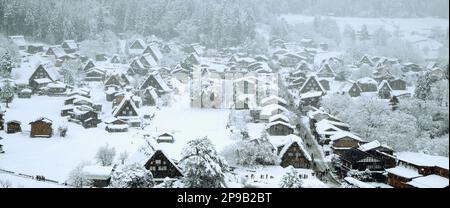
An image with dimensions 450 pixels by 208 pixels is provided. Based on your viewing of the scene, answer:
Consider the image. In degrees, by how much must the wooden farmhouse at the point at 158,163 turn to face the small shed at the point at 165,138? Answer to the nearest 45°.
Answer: approximately 135° to its left

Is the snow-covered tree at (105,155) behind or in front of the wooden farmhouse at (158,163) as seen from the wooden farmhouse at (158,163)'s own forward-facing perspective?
behind

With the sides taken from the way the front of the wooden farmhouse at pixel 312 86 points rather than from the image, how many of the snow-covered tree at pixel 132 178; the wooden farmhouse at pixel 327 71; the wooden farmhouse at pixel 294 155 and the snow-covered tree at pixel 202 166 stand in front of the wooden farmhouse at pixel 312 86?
3

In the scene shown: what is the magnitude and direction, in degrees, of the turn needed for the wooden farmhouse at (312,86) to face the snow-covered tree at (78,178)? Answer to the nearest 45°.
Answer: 0° — it already faces it

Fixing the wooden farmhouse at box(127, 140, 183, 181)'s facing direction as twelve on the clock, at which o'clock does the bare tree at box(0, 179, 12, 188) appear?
The bare tree is roughly at 3 o'clock from the wooden farmhouse.

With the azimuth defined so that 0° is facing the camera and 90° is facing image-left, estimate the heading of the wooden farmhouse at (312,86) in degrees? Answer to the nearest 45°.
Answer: approximately 0°

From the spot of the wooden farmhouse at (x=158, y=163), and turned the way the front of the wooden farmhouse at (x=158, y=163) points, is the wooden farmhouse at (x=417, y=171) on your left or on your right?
on your left

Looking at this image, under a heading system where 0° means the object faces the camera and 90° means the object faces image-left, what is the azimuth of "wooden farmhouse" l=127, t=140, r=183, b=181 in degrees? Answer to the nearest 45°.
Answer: approximately 315°

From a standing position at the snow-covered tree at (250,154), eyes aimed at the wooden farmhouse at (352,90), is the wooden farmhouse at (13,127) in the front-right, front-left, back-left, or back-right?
back-left

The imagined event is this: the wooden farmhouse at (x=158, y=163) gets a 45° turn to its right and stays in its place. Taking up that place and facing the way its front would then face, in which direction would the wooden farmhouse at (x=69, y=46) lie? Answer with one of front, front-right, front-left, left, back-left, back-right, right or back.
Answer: back-right

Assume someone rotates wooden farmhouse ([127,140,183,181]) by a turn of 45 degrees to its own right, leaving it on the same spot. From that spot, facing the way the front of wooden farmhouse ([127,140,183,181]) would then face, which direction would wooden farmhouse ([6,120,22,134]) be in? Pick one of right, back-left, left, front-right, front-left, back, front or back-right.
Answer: right

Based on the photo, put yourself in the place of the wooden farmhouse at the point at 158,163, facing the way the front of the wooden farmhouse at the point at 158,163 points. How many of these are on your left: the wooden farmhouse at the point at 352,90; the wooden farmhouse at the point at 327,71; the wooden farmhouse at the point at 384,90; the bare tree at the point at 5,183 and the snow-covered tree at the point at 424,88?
4
